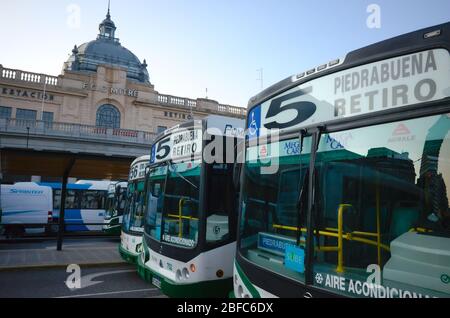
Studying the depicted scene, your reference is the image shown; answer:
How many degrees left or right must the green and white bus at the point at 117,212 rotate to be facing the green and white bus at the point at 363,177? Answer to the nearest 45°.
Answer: approximately 45° to its left

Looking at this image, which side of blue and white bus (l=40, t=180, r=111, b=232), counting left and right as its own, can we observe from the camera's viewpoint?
left

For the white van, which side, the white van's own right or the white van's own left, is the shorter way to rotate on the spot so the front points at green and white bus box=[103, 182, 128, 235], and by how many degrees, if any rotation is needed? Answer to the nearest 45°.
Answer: approximately 135° to the white van's own left

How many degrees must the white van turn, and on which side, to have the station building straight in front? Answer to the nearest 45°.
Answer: approximately 90° to its right

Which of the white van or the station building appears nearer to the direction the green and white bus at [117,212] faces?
the white van

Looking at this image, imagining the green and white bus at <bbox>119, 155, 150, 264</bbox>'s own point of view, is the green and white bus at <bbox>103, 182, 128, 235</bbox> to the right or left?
on its right

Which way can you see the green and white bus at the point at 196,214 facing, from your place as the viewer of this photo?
facing the viewer and to the left of the viewer

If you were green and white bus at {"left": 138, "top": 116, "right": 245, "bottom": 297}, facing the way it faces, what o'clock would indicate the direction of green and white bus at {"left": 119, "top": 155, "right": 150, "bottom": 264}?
green and white bus at {"left": 119, "top": 155, "right": 150, "bottom": 264} is roughly at 4 o'clock from green and white bus at {"left": 138, "top": 116, "right": 245, "bottom": 297}.

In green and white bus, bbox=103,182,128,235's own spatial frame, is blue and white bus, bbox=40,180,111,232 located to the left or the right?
on its right

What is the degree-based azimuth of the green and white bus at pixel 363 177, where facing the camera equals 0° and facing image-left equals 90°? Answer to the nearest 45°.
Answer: approximately 45°

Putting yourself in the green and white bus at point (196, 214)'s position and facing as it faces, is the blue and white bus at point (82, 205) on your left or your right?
on your right

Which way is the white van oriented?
to the viewer's left

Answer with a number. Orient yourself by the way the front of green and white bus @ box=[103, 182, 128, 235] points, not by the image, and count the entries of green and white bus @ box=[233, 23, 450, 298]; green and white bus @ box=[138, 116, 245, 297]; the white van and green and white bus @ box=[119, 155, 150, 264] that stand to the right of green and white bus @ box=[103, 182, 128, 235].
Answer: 1

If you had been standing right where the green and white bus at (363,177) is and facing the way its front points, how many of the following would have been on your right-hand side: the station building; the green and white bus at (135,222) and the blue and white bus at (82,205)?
3
